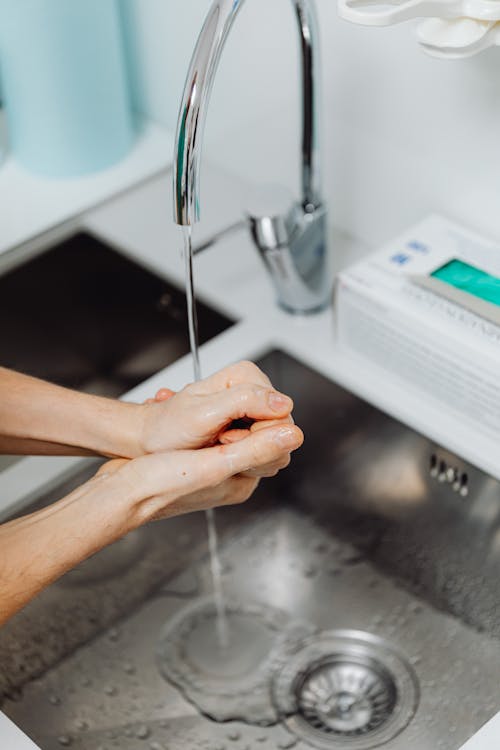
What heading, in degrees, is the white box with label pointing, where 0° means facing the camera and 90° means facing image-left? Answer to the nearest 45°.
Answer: approximately 45°

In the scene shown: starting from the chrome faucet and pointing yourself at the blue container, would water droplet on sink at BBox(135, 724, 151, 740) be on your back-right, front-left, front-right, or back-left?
back-left
